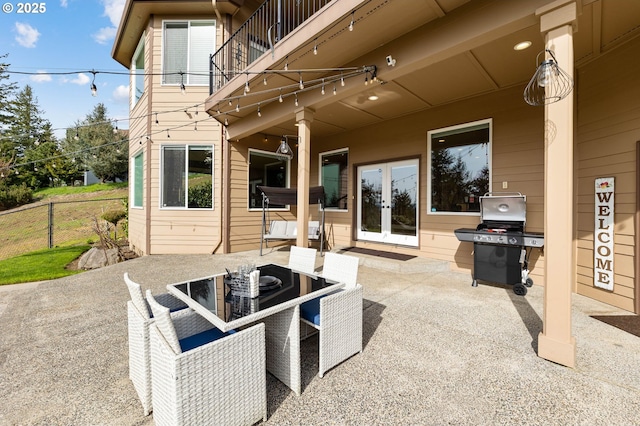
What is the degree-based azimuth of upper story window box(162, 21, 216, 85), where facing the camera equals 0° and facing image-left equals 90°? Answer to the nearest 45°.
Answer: approximately 0°

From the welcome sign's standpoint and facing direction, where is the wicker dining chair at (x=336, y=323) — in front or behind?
in front

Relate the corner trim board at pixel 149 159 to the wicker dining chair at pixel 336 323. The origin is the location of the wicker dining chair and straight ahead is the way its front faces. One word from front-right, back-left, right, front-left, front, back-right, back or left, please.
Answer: right

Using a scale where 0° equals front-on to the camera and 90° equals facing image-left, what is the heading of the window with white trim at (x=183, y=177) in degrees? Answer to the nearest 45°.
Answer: approximately 0°

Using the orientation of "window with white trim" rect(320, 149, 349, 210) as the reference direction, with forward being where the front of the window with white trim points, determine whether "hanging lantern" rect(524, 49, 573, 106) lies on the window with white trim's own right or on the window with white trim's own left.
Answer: on the window with white trim's own left

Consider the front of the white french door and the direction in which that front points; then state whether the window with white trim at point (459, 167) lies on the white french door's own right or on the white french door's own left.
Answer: on the white french door's own left

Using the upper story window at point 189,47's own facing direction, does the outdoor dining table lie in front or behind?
in front

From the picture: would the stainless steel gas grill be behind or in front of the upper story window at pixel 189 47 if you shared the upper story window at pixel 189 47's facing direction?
in front
